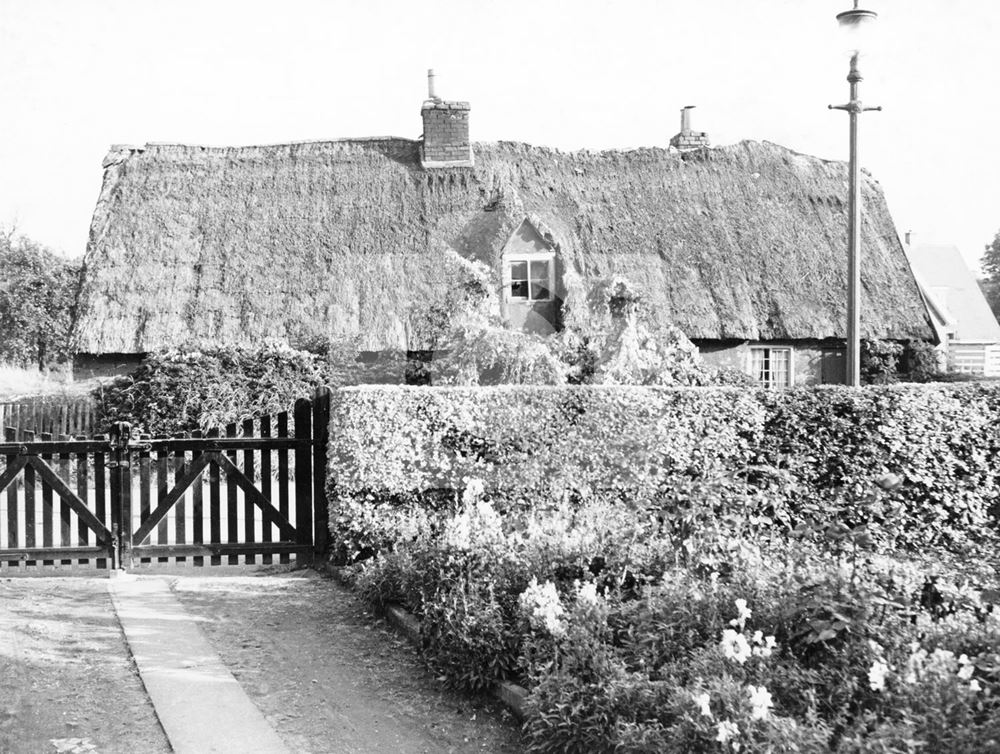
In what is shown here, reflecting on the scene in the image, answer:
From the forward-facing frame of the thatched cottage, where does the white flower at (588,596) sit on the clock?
The white flower is roughly at 12 o'clock from the thatched cottage.

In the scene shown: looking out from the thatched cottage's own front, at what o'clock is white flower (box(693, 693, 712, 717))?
The white flower is roughly at 12 o'clock from the thatched cottage.

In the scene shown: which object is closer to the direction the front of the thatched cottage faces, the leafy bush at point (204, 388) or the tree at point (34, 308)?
the leafy bush

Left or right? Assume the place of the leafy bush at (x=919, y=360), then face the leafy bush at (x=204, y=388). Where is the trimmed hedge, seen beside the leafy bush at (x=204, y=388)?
left

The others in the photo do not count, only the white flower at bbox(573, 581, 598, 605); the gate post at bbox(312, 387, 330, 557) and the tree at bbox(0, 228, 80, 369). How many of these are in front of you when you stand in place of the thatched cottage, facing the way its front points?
2

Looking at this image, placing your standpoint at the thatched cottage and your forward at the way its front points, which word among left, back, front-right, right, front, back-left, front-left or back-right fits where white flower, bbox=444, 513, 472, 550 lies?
front

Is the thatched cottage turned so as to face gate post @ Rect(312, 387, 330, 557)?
yes

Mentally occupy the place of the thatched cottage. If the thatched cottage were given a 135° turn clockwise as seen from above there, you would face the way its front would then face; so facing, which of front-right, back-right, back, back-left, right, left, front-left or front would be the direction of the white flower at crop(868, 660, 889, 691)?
back-left

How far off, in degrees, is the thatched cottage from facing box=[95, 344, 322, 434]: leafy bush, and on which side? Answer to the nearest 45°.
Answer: approximately 45° to its right

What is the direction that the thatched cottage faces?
toward the camera

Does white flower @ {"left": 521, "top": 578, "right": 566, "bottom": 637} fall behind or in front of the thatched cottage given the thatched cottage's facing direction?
in front

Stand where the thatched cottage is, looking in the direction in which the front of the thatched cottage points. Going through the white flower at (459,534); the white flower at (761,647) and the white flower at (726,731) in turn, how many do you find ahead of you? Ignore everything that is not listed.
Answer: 3

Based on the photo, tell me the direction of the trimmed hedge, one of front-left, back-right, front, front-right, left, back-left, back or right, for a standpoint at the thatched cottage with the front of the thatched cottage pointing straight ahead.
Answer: front

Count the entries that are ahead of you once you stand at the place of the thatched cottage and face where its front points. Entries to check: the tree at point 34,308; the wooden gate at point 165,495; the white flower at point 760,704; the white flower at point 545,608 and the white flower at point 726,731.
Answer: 4

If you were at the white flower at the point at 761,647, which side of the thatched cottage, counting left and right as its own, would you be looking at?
front

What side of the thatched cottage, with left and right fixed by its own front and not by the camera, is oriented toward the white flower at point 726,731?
front
